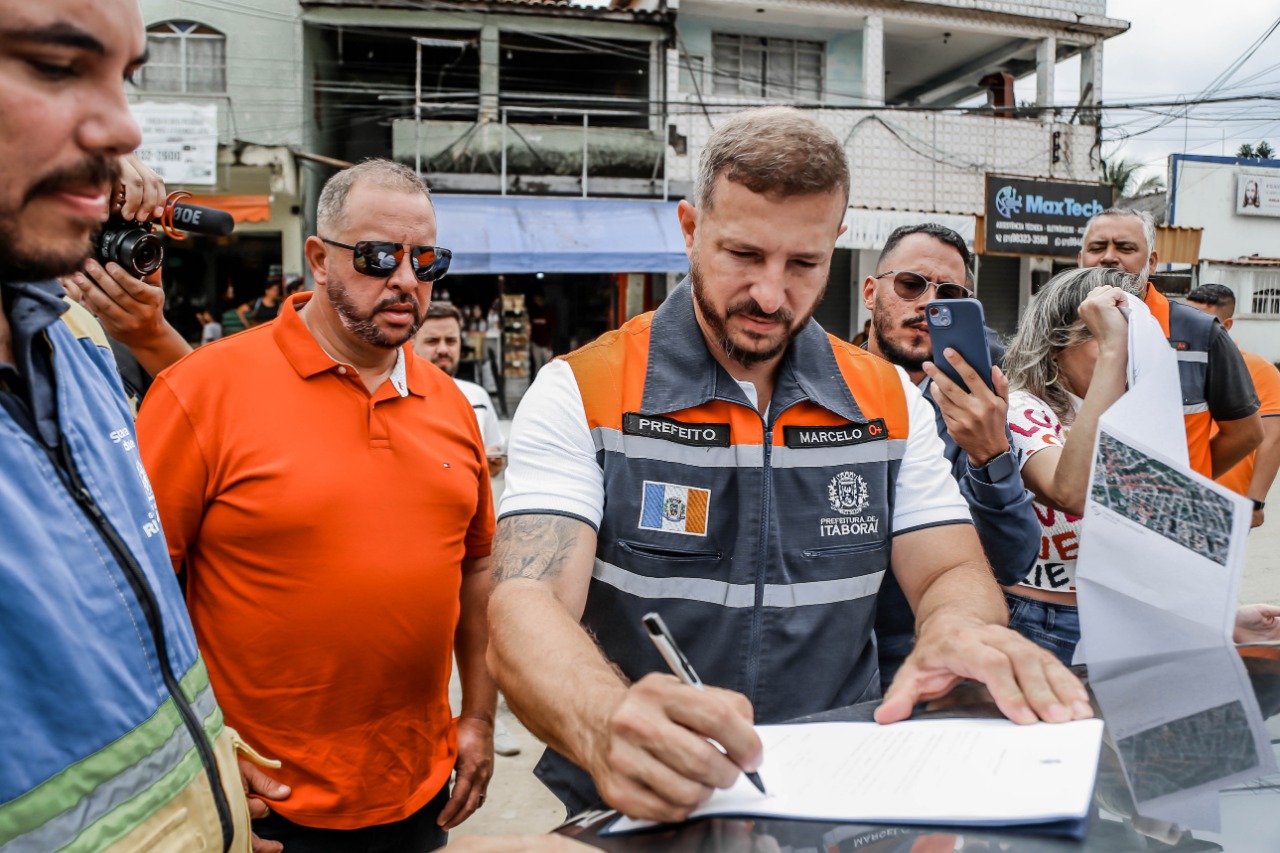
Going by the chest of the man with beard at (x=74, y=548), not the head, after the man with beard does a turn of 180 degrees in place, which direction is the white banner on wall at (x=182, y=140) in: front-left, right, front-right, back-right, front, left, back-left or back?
front-right

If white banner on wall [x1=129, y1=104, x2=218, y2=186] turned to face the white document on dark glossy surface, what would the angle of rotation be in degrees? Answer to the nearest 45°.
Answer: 0° — it already faces it

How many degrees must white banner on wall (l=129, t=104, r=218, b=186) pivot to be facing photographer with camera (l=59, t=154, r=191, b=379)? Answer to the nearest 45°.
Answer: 0° — it already faces them

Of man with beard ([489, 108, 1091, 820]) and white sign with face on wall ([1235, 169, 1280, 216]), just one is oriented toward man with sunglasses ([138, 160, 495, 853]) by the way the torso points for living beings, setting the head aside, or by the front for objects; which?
the white sign with face on wall

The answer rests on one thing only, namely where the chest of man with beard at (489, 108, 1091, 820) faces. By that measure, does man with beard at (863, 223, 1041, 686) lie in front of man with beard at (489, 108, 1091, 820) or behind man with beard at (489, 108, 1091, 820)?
behind
